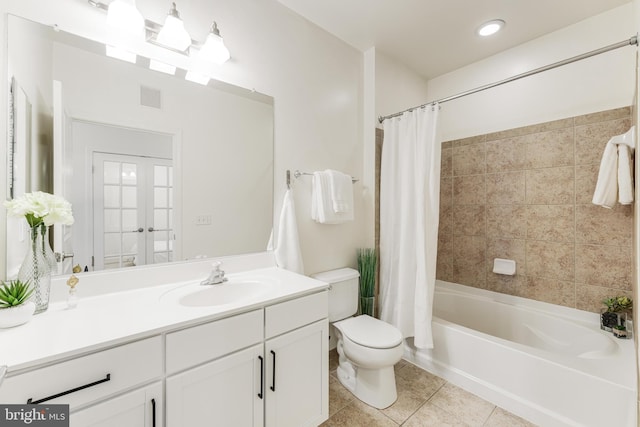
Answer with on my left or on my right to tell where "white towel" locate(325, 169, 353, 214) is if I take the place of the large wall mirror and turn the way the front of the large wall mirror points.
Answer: on my left

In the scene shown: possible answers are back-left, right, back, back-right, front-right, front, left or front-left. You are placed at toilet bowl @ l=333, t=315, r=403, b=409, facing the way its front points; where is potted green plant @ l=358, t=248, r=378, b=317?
back-left

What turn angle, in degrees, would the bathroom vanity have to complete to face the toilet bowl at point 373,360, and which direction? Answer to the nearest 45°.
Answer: approximately 45° to its left

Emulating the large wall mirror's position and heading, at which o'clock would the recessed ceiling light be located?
The recessed ceiling light is roughly at 11 o'clock from the large wall mirror.

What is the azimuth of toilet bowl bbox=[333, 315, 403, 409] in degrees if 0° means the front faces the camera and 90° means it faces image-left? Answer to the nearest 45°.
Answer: approximately 315°

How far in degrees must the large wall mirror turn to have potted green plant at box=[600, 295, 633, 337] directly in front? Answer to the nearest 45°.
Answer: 0° — it already faces it

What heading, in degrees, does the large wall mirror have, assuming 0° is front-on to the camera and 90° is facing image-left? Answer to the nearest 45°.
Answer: approximately 315°

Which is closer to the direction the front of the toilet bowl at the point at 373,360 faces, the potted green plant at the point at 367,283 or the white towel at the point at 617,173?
the white towel

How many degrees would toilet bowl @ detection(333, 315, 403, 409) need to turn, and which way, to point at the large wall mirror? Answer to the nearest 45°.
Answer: approximately 90° to its right
